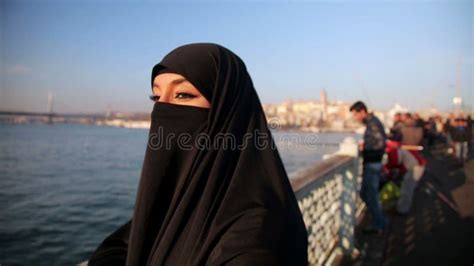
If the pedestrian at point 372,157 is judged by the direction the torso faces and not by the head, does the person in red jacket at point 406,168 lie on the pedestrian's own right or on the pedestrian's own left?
on the pedestrian's own right

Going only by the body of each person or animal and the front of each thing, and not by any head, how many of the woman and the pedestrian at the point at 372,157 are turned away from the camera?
0

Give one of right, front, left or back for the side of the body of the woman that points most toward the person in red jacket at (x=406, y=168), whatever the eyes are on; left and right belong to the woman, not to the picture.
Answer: back

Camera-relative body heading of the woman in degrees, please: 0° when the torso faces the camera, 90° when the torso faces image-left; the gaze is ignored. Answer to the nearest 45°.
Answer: approximately 45°

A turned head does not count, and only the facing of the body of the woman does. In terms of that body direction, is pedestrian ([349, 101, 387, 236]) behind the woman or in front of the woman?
behind

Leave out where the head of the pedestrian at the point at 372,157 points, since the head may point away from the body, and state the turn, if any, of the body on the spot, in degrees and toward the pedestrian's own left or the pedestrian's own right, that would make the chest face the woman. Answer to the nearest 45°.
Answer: approximately 90° to the pedestrian's own left

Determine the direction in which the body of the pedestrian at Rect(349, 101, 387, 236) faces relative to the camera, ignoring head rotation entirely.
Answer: to the viewer's left

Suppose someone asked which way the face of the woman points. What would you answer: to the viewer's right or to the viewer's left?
to the viewer's left
